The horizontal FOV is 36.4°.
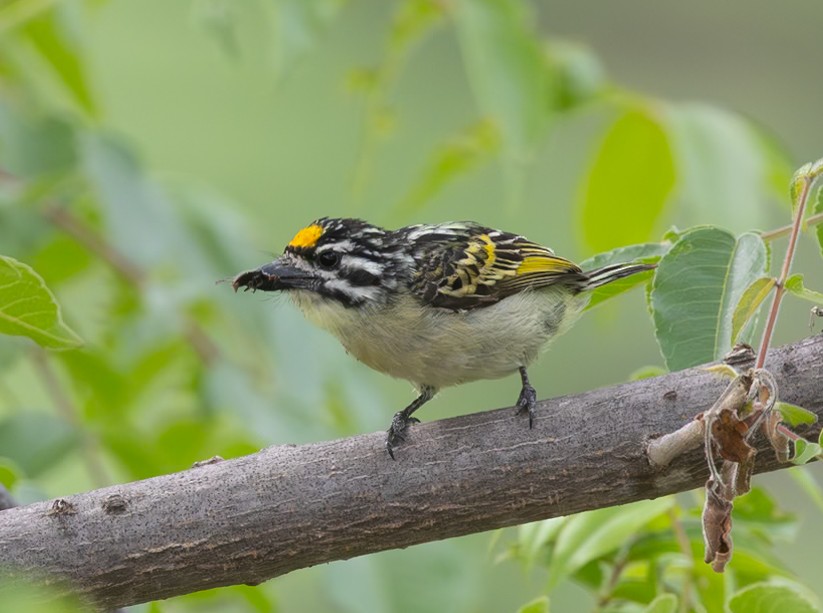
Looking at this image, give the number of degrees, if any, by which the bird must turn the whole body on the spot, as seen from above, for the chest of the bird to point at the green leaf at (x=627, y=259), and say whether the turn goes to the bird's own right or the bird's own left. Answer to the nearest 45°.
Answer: approximately 135° to the bird's own left

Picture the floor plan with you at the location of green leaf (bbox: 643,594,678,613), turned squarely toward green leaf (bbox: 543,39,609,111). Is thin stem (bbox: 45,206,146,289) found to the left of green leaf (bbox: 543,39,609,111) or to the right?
left

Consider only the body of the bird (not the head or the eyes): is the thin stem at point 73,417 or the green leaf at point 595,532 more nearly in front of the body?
the thin stem

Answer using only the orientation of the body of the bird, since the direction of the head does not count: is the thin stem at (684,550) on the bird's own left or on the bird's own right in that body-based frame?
on the bird's own right

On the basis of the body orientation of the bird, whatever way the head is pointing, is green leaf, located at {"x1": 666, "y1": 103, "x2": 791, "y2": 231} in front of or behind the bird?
behind

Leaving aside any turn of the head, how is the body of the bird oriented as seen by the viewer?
to the viewer's left

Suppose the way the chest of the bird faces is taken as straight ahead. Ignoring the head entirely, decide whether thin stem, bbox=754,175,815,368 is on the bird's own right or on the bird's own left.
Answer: on the bird's own left

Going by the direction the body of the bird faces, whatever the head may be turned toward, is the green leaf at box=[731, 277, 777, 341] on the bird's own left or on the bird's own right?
on the bird's own left

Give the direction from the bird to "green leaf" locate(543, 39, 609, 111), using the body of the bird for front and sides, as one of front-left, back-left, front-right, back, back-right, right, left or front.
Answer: back-right
